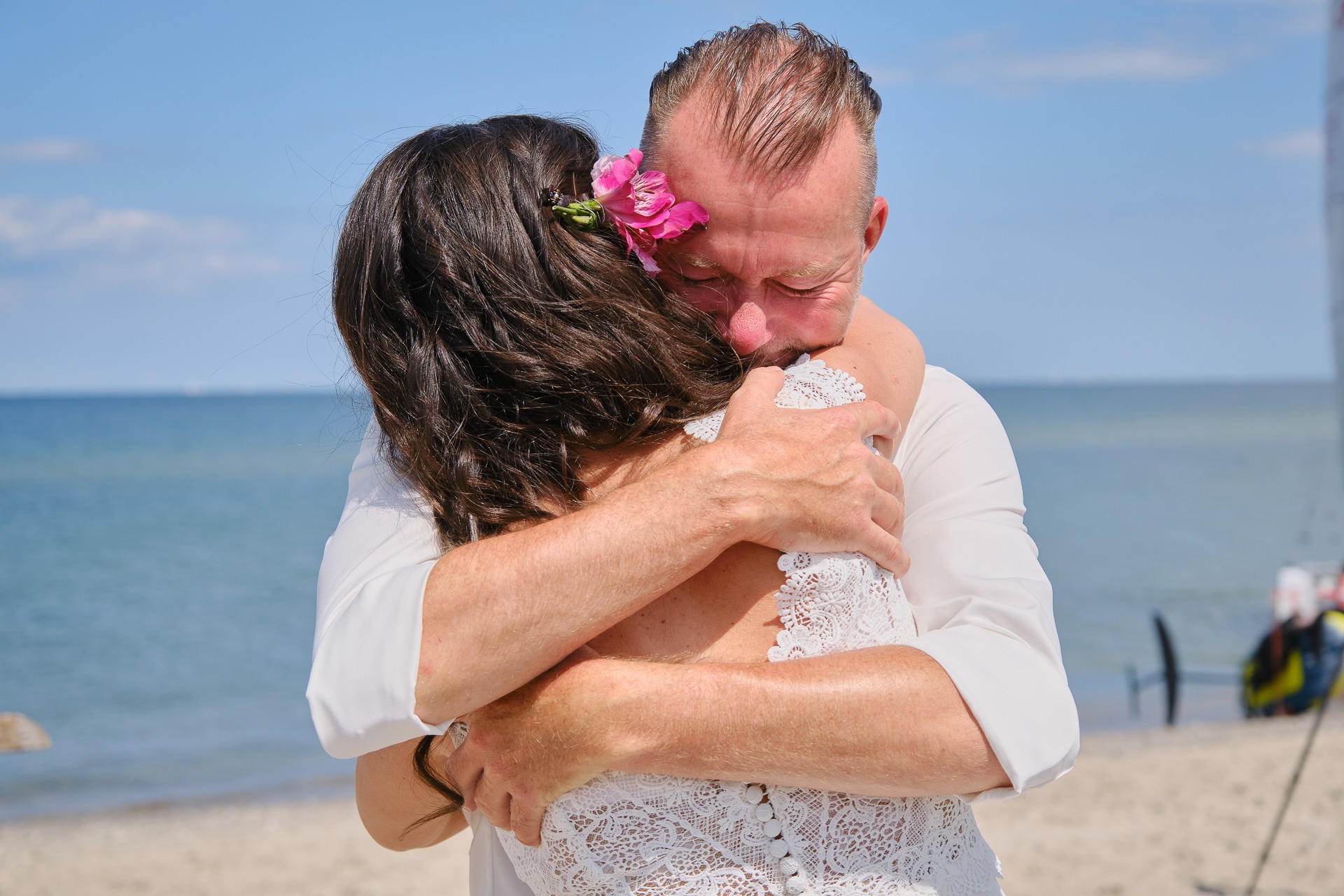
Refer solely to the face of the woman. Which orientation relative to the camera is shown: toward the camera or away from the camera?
away from the camera

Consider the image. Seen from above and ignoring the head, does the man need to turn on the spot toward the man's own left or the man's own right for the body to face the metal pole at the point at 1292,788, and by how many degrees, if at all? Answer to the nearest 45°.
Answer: approximately 135° to the man's own left

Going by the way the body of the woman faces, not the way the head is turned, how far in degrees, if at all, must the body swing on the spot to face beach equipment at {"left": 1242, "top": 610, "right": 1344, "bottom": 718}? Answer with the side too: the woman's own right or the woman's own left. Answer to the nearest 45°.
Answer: approximately 45° to the woman's own right

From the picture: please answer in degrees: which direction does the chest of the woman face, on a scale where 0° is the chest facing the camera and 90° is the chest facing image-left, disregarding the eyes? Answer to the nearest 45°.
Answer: approximately 180°

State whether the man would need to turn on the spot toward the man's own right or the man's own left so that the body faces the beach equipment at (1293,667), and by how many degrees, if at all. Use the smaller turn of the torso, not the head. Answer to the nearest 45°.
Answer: approximately 135° to the man's own left

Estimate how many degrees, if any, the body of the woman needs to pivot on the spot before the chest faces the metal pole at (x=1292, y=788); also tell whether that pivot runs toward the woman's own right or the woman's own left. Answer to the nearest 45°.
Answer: approximately 45° to the woman's own right

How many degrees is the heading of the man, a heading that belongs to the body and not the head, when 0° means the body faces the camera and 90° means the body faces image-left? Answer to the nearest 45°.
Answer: approximately 0°

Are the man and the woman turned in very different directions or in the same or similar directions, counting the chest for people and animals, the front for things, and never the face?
very different directions
